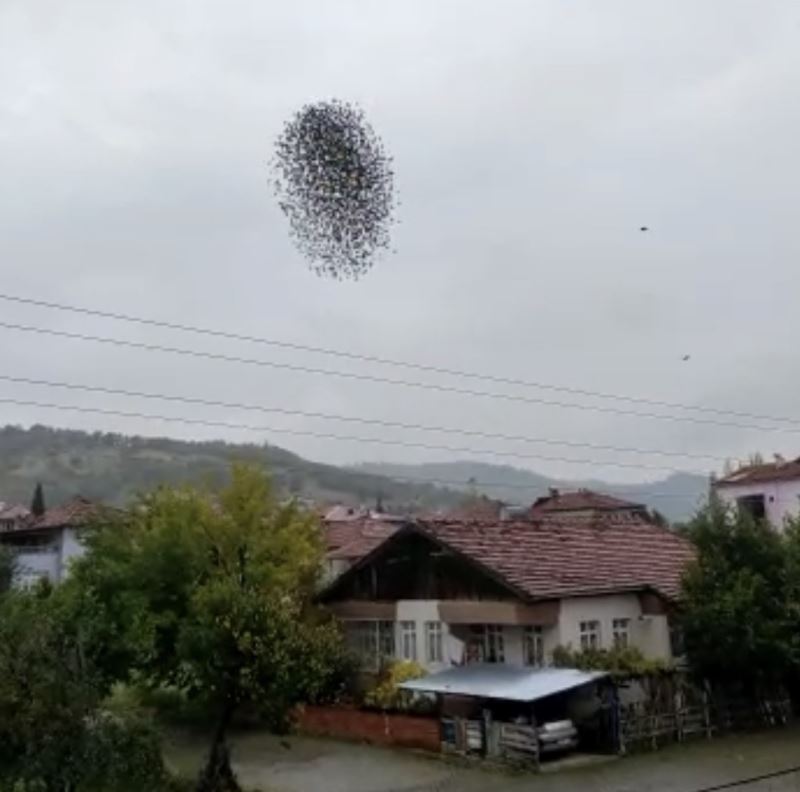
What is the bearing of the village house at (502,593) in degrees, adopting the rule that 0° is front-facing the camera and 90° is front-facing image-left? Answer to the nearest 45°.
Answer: approximately 45°

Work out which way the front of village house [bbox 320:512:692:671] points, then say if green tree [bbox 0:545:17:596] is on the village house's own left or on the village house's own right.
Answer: on the village house's own right

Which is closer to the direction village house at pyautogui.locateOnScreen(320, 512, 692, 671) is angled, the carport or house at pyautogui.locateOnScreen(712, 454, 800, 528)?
the carport

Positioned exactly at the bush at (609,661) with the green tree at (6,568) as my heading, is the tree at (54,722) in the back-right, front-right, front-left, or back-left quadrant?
front-left

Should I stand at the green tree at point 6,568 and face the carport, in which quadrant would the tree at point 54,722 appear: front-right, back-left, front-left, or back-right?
front-right

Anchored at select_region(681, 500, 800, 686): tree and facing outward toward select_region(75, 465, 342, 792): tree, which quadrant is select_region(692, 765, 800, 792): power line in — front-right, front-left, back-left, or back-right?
front-left

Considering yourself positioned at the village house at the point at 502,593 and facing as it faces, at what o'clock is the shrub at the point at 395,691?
The shrub is roughly at 1 o'clock from the village house.

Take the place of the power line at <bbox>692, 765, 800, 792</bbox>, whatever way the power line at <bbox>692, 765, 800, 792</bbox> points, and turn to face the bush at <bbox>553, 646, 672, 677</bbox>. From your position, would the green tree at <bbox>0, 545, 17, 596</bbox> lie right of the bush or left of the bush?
left

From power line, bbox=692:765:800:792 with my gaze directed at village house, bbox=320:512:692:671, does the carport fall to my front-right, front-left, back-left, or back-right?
front-left

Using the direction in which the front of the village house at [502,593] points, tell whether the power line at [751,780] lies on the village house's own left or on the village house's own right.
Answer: on the village house's own left

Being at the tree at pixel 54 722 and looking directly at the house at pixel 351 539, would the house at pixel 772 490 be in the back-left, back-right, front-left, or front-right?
front-right

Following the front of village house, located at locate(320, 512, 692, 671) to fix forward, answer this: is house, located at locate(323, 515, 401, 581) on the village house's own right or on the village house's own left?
on the village house's own right

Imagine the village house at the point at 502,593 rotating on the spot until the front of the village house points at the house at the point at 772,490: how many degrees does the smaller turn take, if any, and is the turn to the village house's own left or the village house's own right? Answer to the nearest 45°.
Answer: approximately 180°

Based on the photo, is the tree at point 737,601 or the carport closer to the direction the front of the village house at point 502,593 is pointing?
the carport
